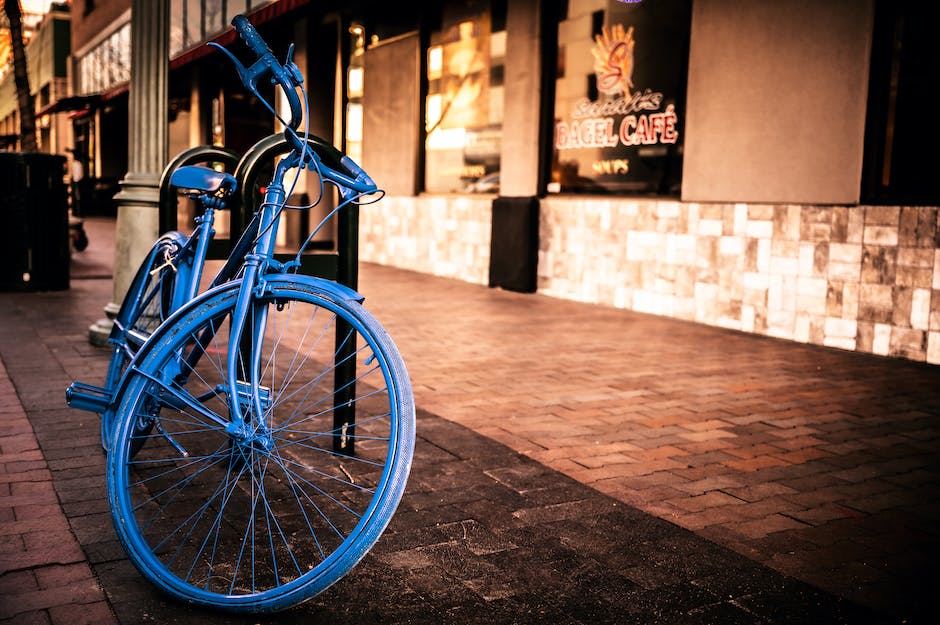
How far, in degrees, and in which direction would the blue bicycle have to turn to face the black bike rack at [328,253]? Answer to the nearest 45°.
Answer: approximately 135° to its left

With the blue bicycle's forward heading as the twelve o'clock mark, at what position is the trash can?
The trash can is roughly at 7 o'clock from the blue bicycle.

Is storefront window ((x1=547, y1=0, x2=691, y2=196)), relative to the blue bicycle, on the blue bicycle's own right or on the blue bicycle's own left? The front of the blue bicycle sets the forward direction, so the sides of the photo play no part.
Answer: on the blue bicycle's own left

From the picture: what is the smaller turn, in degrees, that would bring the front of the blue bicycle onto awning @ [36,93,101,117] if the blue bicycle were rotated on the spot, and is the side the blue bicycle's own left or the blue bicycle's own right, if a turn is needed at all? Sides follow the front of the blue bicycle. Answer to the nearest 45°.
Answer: approximately 135° to the blue bicycle's own left

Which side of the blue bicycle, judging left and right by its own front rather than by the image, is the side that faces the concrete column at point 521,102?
left

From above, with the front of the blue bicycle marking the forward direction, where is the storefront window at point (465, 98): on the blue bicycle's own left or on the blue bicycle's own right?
on the blue bicycle's own left

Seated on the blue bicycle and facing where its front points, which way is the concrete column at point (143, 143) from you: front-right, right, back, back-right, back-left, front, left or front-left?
back-left

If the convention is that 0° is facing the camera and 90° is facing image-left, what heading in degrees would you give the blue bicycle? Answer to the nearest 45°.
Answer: approximately 315°
